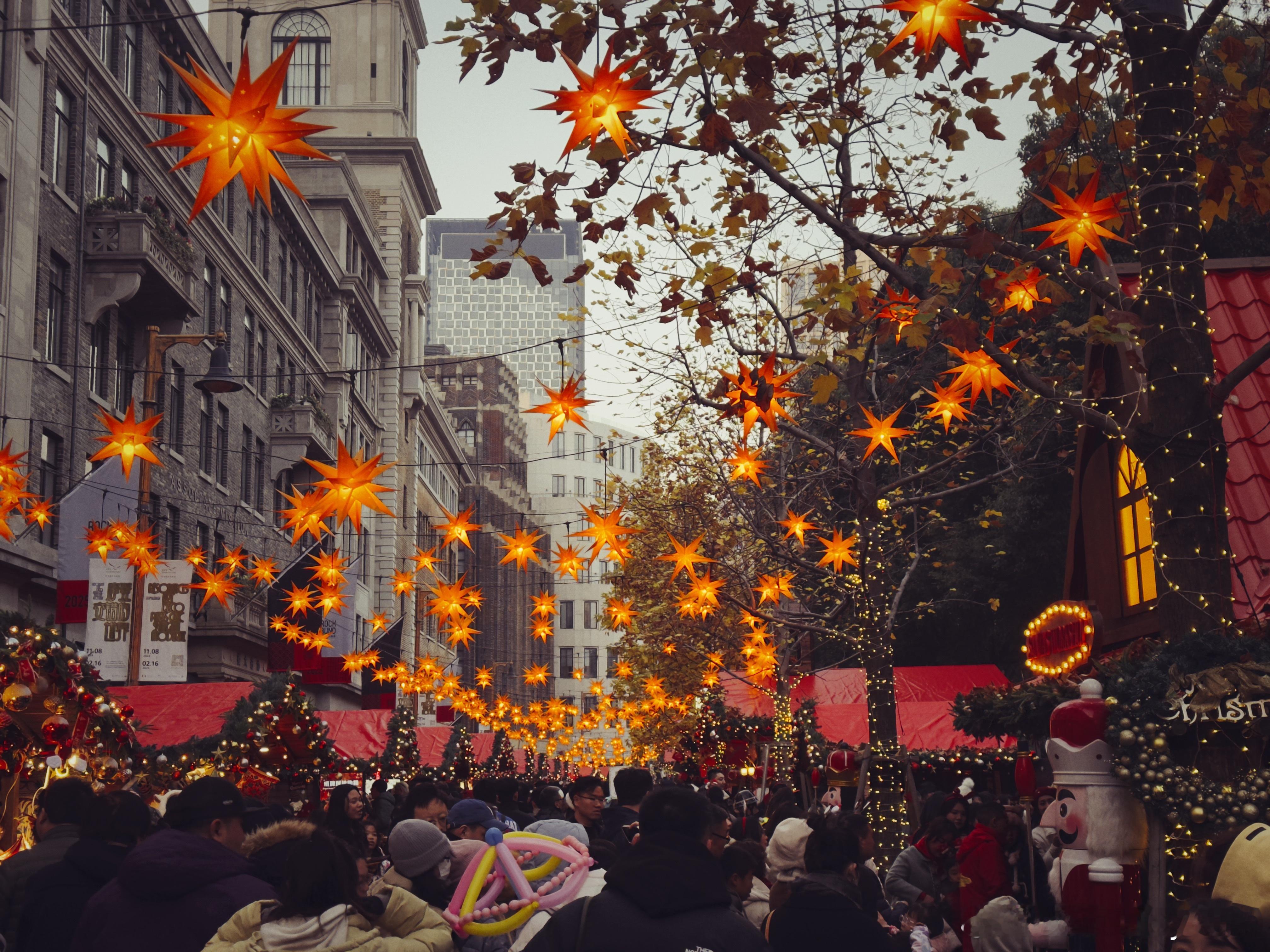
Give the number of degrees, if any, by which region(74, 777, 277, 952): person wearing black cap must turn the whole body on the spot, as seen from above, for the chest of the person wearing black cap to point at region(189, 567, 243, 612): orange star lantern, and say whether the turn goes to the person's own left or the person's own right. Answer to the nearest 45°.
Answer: approximately 45° to the person's own left

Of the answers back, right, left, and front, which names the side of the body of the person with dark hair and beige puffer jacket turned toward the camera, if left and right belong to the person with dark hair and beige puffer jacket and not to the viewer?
back

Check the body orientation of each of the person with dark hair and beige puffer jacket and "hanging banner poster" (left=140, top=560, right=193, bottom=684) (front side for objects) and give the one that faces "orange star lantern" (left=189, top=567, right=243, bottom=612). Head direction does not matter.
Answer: the person with dark hair and beige puffer jacket

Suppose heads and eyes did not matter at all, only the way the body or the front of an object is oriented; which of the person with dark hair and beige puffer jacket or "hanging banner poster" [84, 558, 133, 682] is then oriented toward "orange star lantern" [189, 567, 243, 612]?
the person with dark hair and beige puffer jacket

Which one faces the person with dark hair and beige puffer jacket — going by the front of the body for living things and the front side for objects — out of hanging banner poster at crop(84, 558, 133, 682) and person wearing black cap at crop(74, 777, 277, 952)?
the hanging banner poster

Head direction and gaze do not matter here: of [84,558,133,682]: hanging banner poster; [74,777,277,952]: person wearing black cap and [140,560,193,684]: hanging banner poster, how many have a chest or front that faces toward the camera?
2

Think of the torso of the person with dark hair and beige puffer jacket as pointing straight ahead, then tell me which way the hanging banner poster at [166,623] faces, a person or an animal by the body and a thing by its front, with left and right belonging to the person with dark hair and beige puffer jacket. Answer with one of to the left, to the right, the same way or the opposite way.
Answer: the opposite way

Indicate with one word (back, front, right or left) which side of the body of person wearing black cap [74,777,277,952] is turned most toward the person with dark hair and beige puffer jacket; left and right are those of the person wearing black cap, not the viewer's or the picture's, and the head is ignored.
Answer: right

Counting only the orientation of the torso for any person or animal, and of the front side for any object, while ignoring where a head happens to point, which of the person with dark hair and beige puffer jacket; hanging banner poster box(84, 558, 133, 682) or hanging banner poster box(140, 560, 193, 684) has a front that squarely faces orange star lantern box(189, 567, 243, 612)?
the person with dark hair and beige puffer jacket
